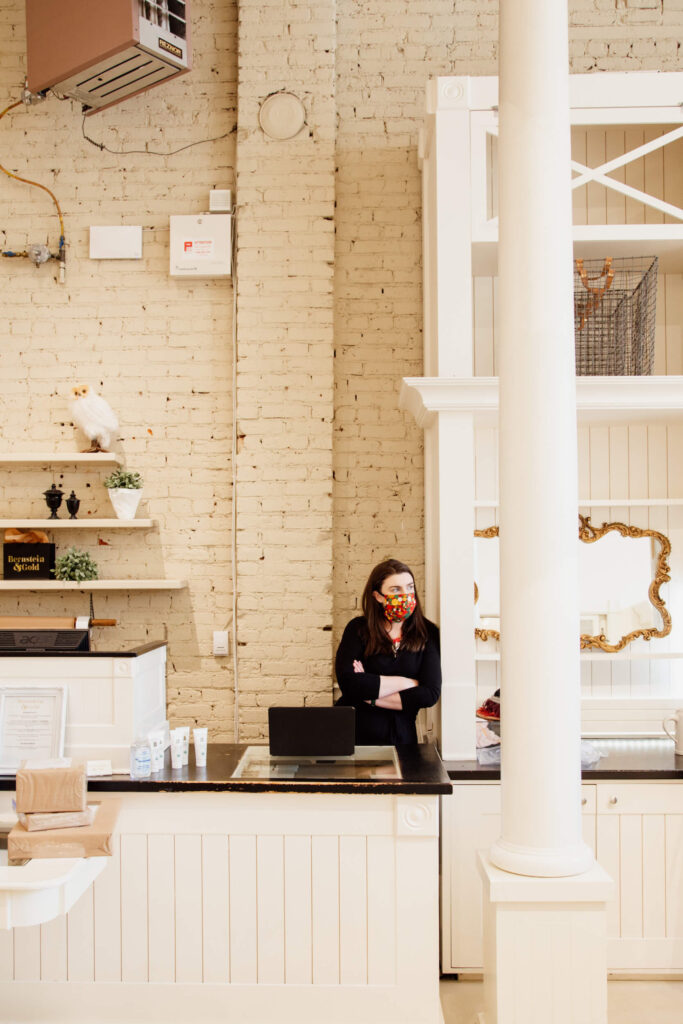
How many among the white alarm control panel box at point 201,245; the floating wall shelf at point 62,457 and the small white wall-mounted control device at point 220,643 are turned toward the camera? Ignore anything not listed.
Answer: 3

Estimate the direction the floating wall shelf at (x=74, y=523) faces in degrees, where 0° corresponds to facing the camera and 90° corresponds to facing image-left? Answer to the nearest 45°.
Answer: approximately 0°

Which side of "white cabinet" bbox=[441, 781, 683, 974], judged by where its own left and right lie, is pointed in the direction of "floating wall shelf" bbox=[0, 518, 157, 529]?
right

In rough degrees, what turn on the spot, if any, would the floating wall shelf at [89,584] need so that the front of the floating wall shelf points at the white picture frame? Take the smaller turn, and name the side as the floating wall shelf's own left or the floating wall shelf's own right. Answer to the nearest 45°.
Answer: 0° — it already faces it

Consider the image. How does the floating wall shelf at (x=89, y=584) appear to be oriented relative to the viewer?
toward the camera

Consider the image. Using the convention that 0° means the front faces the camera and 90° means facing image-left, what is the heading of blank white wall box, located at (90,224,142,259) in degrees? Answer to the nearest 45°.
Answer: approximately 0°

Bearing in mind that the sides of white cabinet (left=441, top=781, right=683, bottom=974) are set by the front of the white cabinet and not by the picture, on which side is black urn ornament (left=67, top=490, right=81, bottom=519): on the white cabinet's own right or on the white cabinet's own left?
on the white cabinet's own right

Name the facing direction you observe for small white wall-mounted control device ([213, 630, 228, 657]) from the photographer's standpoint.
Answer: facing the viewer
